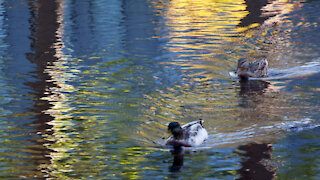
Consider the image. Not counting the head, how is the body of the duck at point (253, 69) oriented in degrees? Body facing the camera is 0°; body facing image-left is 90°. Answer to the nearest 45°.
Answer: approximately 90°

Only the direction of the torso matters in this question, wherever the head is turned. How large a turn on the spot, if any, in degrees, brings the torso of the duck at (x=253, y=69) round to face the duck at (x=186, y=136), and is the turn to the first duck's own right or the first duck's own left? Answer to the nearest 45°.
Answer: approximately 90° to the first duck's own left
